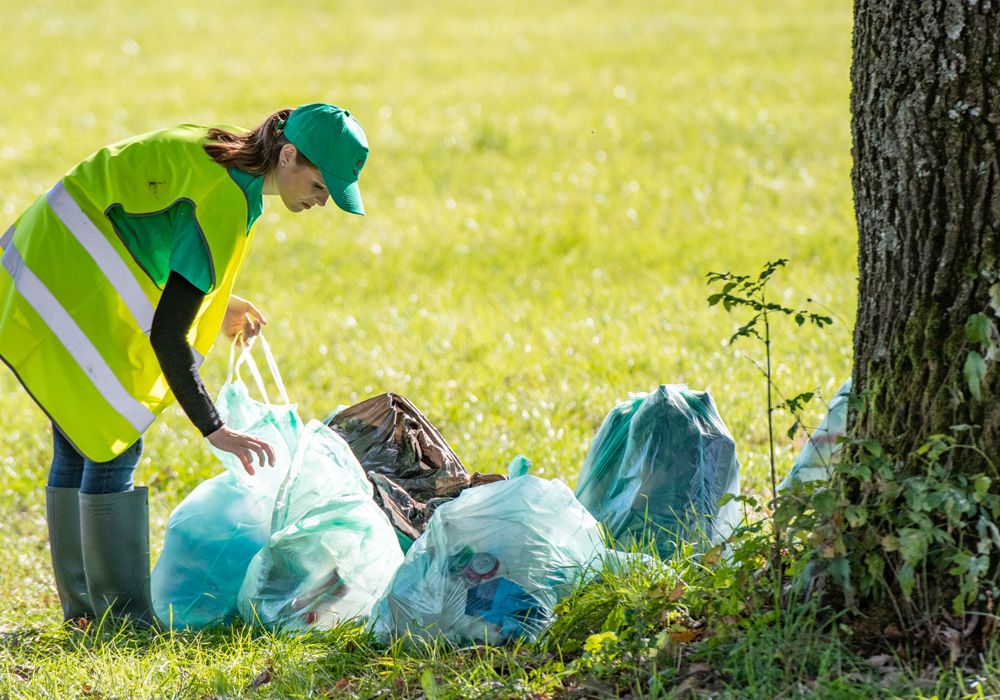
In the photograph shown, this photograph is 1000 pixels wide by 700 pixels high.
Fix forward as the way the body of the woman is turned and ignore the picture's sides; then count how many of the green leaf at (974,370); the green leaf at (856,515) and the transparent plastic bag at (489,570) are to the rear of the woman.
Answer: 0

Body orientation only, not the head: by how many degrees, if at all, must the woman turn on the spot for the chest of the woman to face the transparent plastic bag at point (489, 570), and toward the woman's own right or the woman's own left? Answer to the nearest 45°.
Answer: approximately 45° to the woman's own right

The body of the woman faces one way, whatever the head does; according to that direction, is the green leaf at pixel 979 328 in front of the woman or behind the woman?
in front

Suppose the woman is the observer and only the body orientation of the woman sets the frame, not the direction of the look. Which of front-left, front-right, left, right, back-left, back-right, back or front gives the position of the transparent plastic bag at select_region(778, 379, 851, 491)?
front

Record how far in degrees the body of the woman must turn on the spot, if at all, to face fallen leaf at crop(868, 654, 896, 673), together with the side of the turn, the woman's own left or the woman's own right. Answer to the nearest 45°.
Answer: approximately 45° to the woman's own right

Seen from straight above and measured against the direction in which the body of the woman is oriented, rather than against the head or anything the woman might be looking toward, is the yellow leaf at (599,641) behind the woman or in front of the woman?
in front

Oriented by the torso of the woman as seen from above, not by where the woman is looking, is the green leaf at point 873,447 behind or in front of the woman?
in front

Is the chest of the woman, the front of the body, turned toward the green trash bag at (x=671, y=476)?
yes

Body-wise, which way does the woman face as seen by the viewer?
to the viewer's right

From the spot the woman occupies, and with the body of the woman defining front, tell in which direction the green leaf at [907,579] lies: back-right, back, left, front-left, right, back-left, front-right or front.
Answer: front-right

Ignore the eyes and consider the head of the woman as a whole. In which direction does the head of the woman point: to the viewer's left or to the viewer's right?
to the viewer's right
